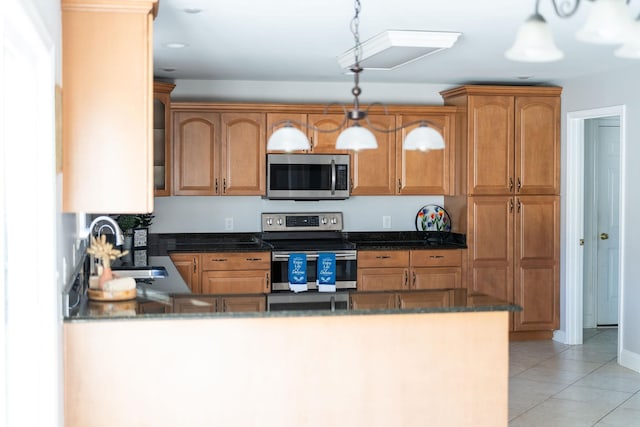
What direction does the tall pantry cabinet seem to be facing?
toward the camera

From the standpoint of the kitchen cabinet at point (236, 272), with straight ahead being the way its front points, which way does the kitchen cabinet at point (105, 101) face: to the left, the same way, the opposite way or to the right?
to the left

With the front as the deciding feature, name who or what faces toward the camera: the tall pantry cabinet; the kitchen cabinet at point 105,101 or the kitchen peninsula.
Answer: the tall pantry cabinet

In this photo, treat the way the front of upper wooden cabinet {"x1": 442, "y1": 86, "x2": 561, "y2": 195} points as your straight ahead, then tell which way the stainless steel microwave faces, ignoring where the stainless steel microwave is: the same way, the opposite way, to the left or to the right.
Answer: the same way

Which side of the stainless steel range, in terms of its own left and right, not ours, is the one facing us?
front

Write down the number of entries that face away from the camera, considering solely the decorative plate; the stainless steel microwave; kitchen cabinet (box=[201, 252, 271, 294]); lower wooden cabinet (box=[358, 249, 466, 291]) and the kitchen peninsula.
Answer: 1

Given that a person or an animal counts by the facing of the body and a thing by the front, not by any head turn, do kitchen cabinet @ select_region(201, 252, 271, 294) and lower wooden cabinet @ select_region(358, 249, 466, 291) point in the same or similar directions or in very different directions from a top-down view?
same or similar directions

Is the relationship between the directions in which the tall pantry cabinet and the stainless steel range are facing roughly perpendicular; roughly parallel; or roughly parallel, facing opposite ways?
roughly parallel

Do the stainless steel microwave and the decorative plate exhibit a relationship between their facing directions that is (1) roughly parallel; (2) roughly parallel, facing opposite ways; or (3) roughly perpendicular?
roughly parallel

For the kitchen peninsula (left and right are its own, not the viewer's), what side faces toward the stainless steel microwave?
front

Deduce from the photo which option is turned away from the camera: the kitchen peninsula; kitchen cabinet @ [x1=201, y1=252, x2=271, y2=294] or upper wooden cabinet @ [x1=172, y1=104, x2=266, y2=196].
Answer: the kitchen peninsula

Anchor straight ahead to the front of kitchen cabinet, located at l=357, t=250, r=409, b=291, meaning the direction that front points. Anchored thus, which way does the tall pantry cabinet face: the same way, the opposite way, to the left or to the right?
the same way

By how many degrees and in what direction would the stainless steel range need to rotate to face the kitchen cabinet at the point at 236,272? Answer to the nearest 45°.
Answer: approximately 45° to its right
